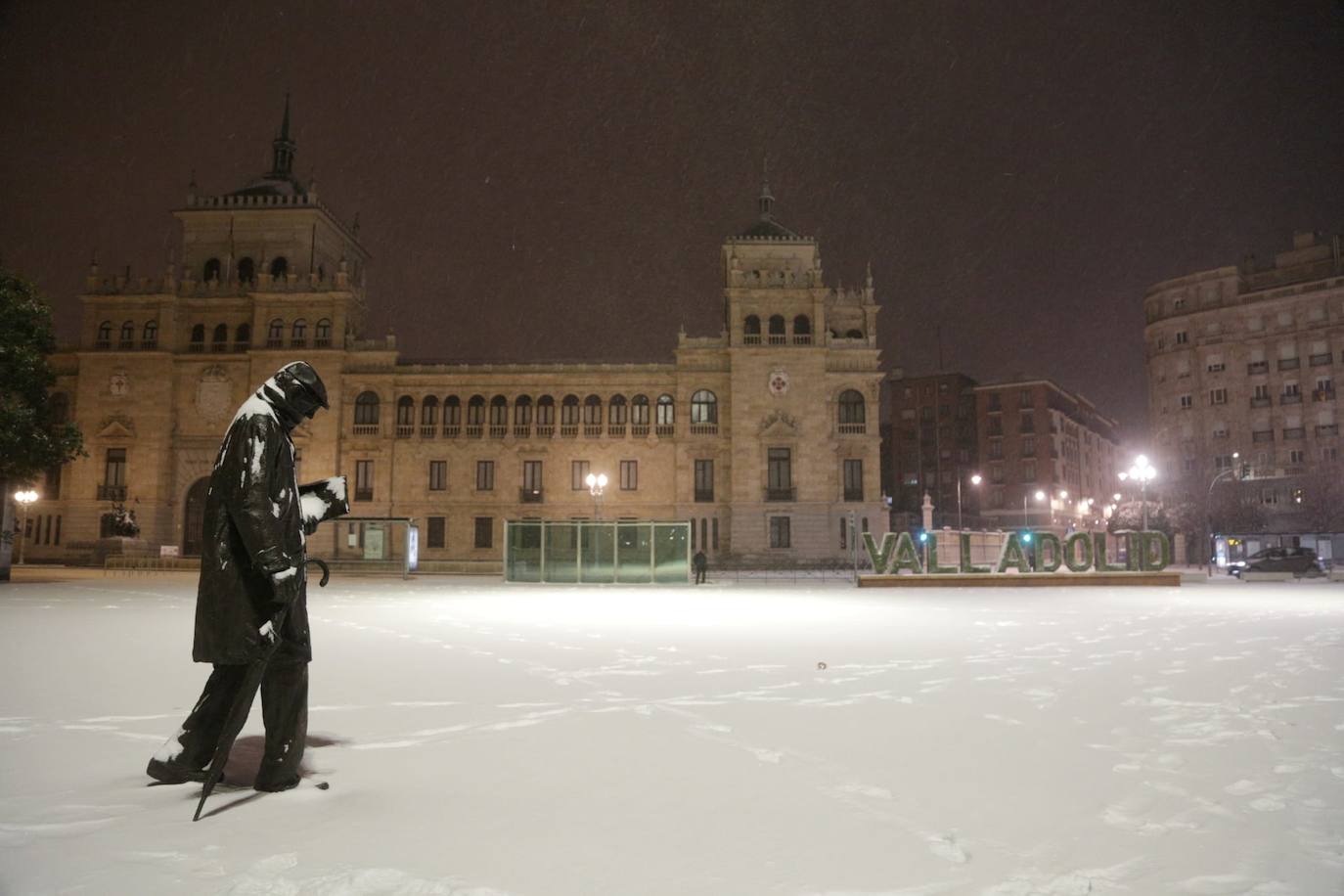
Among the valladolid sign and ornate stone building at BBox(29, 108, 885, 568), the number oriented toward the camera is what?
2

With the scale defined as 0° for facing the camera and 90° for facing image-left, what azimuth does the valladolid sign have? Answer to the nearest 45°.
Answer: approximately 0°

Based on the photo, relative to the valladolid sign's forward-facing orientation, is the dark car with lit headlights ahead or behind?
behind

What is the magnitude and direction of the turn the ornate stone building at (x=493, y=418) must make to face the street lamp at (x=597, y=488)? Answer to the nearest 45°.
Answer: approximately 45° to its left

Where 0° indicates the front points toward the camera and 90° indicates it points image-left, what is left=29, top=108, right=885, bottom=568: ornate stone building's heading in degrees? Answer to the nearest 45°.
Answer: approximately 0°

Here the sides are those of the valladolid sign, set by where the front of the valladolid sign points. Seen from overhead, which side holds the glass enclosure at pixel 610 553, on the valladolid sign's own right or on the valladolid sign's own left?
on the valladolid sign's own right

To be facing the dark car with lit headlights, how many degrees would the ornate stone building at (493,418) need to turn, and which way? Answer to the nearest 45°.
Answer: approximately 45° to its left

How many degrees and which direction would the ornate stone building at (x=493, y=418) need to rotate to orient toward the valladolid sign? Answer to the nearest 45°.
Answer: approximately 45° to its left
